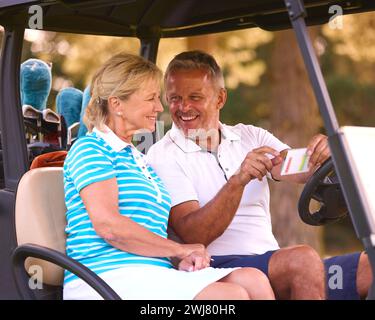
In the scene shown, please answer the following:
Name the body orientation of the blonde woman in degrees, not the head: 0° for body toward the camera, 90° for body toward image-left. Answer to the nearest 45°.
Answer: approximately 270°

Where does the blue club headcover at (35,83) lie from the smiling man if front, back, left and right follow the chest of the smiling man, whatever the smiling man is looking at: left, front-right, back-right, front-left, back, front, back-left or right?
back-right

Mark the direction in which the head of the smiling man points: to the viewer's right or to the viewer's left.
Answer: to the viewer's left

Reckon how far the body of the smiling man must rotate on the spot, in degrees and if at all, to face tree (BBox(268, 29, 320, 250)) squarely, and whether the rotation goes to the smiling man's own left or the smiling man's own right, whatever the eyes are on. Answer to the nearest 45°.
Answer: approximately 135° to the smiling man's own left

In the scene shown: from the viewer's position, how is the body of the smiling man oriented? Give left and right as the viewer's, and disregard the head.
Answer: facing the viewer and to the right of the viewer

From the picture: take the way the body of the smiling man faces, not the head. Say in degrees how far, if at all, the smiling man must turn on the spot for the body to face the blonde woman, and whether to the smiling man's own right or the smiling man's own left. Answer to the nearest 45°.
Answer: approximately 90° to the smiling man's own right

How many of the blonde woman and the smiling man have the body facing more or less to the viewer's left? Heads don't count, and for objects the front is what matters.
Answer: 0
